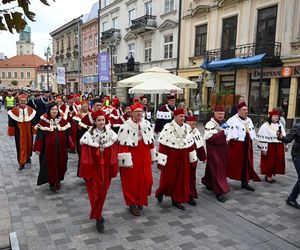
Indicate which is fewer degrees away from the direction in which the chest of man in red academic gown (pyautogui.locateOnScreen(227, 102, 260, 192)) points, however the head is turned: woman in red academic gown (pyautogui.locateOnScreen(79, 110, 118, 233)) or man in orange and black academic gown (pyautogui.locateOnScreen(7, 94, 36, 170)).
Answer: the woman in red academic gown

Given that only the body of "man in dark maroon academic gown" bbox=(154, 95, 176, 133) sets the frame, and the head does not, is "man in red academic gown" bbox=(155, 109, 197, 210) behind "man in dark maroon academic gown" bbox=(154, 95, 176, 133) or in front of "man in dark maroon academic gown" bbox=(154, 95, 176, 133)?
in front

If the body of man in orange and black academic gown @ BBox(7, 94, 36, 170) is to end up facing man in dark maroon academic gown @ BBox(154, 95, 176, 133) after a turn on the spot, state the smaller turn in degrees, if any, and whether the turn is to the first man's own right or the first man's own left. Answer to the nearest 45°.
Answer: approximately 90° to the first man's own left

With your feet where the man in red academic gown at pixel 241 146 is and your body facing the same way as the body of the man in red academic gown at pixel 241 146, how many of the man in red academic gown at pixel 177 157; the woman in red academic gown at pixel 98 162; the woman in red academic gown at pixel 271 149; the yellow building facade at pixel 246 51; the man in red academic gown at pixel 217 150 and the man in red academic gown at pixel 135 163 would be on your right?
4

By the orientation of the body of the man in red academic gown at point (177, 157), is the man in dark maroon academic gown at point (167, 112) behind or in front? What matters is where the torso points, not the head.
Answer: behind

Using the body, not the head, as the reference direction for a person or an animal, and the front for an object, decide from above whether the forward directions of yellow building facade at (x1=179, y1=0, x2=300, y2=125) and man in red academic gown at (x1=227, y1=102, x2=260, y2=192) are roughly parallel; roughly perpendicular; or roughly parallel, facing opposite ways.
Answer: roughly perpendicular

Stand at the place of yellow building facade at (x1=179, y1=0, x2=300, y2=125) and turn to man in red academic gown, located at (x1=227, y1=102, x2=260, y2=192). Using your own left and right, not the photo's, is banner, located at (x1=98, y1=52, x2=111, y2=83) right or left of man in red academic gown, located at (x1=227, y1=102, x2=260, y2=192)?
right

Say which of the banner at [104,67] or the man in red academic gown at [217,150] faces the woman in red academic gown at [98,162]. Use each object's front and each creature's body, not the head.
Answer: the banner

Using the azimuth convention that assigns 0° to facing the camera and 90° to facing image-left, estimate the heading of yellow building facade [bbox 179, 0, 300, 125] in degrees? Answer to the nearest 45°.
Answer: approximately 45°
